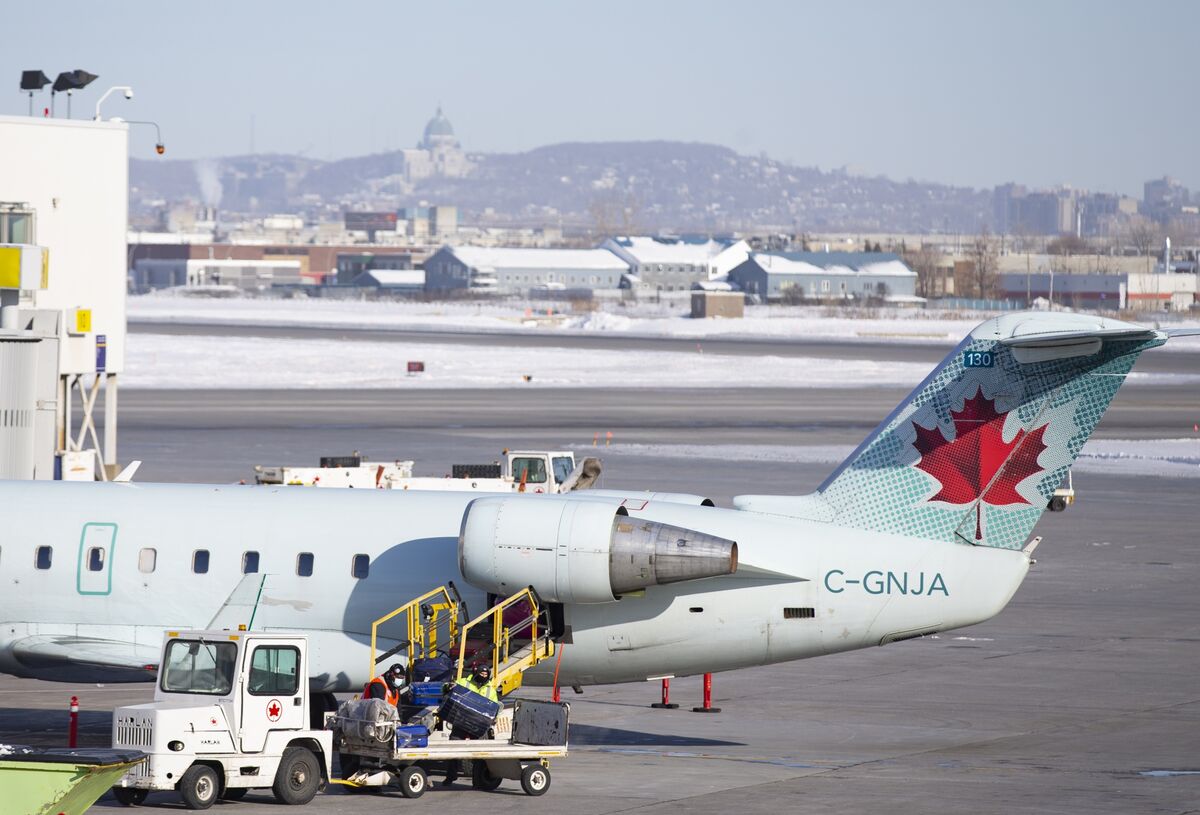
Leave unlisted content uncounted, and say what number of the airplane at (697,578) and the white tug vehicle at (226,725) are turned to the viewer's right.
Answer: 0

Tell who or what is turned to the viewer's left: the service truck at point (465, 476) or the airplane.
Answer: the airplane

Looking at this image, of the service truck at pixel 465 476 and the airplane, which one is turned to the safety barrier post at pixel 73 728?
the airplane

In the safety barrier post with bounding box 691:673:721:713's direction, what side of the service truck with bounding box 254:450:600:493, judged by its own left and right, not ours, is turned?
right

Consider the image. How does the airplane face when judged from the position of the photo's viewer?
facing to the left of the viewer

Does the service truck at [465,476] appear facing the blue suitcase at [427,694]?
no

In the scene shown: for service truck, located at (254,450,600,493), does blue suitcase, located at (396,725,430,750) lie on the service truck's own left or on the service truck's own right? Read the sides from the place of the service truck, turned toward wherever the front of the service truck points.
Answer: on the service truck's own right

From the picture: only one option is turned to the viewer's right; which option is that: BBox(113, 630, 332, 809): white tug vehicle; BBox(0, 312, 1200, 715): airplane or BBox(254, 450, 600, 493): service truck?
the service truck

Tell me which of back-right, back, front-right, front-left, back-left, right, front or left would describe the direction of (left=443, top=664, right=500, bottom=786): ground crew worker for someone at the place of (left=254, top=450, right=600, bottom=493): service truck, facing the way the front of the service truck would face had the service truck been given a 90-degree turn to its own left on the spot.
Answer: back

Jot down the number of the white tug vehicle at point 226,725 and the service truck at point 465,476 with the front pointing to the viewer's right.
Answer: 1

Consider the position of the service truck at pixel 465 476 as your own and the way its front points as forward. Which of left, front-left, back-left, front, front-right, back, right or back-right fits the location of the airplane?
right

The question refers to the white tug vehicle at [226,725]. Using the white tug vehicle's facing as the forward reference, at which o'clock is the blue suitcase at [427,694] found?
The blue suitcase is roughly at 7 o'clock from the white tug vehicle.

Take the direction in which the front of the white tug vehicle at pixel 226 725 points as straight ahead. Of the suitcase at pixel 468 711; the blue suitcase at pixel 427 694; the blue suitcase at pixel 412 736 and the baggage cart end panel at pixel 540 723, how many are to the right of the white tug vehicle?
0

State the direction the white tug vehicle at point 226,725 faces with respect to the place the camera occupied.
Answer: facing the viewer and to the left of the viewer

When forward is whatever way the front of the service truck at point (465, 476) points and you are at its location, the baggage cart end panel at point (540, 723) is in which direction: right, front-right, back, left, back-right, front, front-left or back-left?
right

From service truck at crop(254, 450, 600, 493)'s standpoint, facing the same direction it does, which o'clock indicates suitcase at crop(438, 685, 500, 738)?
The suitcase is roughly at 3 o'clock from the service truck.

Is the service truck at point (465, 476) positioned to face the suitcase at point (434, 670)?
no

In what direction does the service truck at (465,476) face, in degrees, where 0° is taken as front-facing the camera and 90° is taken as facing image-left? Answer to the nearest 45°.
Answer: approximately 270°

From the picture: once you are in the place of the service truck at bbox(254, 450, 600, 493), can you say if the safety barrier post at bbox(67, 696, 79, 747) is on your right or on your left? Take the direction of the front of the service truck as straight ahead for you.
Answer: on your right
